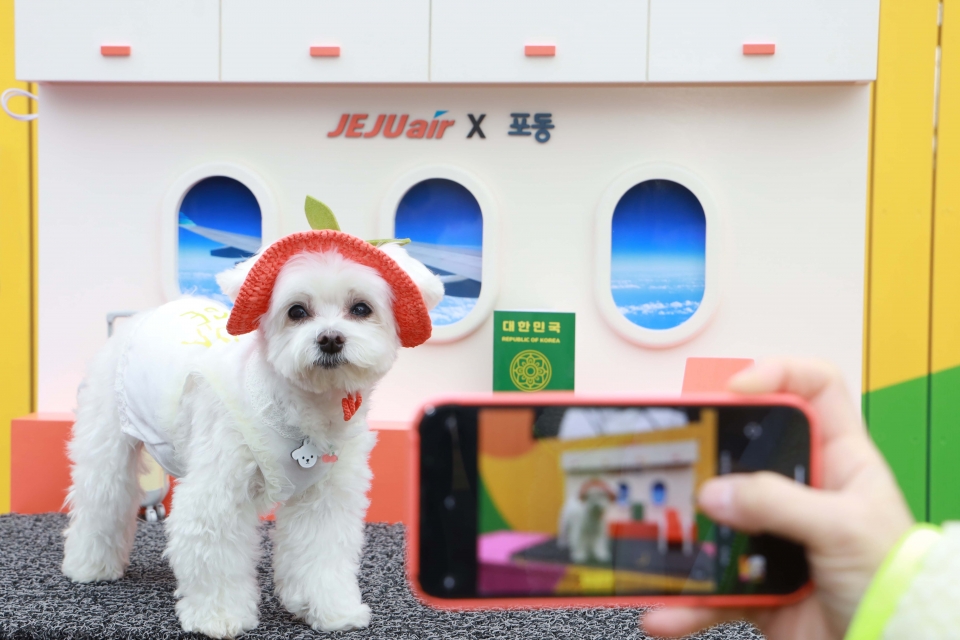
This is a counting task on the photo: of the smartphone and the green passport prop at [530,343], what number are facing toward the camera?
2

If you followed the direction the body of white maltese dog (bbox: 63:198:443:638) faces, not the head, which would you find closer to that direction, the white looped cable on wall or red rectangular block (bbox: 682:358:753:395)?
the red rectangular block

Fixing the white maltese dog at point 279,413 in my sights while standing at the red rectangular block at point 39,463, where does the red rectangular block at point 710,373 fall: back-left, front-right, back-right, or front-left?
front-left

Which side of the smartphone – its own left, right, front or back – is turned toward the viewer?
front

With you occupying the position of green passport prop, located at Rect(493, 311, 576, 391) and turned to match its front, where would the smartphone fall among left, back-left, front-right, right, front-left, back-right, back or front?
front

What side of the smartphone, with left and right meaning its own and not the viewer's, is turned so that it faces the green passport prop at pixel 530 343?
back

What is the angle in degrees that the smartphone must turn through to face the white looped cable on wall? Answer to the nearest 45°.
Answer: approximately 135° to its right

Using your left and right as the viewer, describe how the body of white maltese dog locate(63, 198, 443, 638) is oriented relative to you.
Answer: facing the viewer and to the right of the viewer

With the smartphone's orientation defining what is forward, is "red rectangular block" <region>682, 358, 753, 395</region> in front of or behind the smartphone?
behind

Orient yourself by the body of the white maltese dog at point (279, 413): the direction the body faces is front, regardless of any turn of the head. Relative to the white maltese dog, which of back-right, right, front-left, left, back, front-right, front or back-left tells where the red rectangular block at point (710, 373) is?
front-left
